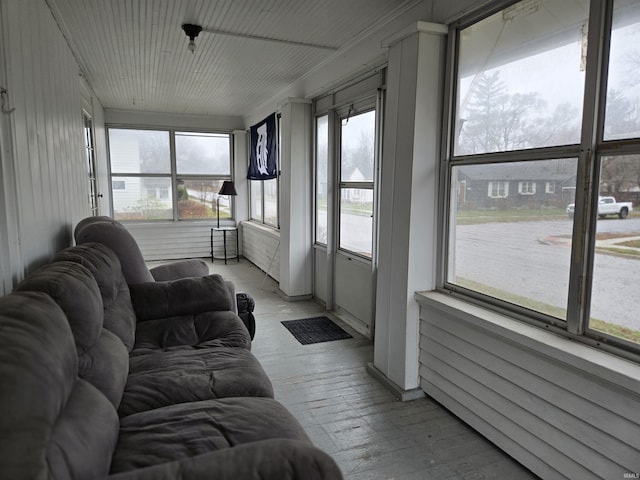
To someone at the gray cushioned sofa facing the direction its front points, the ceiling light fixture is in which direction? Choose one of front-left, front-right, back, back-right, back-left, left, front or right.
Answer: left

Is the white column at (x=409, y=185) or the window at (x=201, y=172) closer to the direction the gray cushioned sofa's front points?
the white column

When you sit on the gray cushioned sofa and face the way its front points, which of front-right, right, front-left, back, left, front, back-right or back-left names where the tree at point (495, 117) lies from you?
front

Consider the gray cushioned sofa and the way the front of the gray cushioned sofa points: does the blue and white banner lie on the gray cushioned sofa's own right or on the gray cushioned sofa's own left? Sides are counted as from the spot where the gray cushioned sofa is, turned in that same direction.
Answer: on the gray cushioned sofa's own left

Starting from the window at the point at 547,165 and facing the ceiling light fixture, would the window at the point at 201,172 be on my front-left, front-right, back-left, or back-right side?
front-right

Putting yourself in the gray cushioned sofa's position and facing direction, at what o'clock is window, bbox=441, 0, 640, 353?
The window is roughly at 12 o'clock from the gray cushioned sofa.

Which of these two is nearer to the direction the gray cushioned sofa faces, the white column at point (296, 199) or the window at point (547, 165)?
the window

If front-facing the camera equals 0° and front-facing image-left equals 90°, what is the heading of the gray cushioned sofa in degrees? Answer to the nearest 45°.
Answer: approximately 270°

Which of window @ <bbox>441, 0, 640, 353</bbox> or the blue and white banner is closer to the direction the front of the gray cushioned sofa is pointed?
the window

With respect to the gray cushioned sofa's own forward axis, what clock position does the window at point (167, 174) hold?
The window is roughly at 9 o'clock from the gray cushioned sofa.

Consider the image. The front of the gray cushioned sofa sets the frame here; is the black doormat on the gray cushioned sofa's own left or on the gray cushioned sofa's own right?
on the gray cushioned sofa's own left
